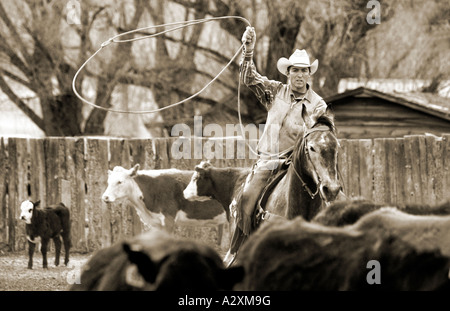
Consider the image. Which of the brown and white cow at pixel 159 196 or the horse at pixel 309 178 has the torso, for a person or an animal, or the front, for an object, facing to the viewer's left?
the brown and white cow

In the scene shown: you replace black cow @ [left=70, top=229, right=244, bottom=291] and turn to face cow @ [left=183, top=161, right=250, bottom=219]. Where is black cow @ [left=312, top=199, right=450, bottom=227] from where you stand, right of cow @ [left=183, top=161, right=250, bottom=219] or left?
right

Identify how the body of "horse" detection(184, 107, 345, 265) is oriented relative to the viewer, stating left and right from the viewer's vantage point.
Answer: facing the viewer and to the right of the viewer

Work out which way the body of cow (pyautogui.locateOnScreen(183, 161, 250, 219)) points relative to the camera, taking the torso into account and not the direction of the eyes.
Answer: to the viewer's left

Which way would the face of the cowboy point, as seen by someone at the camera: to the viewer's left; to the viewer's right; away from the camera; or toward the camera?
toward the camera

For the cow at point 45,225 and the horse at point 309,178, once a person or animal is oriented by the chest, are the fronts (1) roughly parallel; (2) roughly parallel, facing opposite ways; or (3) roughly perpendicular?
roughly perpendicular

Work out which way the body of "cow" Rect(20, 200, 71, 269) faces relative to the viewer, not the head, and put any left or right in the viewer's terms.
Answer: facing the viewer and to the left of the viewer

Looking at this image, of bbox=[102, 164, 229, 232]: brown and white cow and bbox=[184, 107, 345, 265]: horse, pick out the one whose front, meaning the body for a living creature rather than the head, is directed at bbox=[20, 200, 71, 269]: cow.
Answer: the brown and white cow

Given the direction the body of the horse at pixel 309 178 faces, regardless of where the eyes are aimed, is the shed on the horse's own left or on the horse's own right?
on the horse's own left

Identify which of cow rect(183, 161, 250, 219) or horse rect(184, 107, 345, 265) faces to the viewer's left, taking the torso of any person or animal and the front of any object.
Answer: the cow

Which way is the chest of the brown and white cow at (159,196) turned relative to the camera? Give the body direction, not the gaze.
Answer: to the viewer's left
